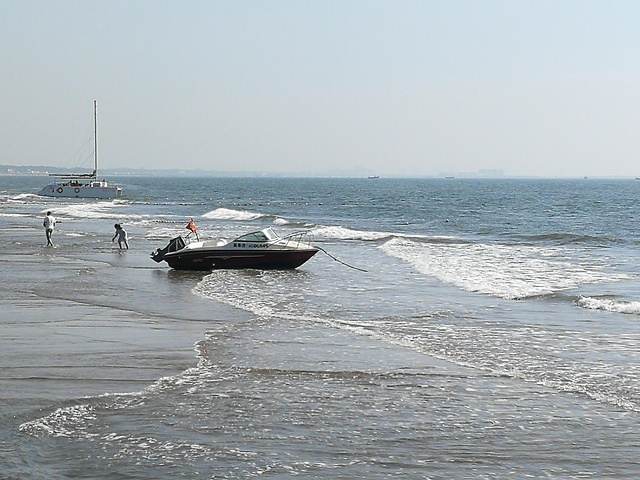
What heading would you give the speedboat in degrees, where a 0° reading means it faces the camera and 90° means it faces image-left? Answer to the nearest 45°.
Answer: approximately 270°
